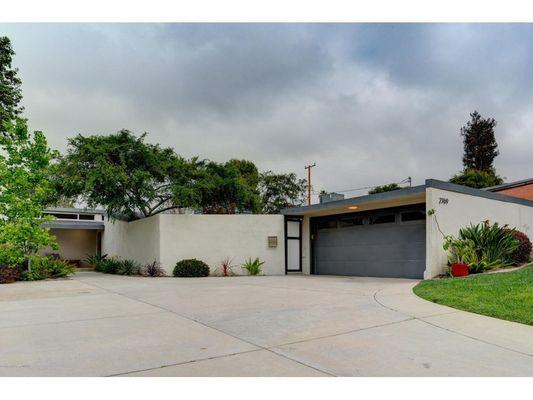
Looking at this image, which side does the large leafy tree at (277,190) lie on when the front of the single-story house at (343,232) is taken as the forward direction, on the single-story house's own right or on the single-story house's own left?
on the single-story house's own right

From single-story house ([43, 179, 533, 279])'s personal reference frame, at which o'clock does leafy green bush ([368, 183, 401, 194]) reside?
The leafy green bush is roughly at 7 o'clock from the single-story house.

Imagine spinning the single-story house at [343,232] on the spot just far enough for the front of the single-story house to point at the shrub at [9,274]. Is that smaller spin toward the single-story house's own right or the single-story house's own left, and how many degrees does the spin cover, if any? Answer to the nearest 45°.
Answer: approximately 45° to the single-story house's own right

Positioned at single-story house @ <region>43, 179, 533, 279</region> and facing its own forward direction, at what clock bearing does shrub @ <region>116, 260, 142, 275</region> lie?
The shrub is roughly at 2 o'clock from the single-story house.

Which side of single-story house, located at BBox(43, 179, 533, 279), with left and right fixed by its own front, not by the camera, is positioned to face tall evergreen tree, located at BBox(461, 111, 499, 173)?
back

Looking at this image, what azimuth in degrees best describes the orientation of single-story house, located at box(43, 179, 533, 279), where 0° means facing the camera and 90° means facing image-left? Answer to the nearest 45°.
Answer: approximately 45°

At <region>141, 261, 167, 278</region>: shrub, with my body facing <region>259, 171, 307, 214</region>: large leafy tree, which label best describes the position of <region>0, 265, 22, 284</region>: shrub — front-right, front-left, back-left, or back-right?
back-left

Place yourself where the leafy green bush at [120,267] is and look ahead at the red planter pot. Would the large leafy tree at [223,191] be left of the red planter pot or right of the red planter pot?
left

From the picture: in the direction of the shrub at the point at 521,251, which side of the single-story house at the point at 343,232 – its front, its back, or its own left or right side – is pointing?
left
